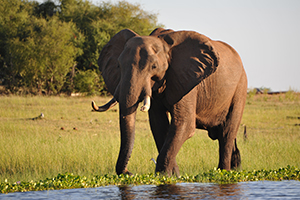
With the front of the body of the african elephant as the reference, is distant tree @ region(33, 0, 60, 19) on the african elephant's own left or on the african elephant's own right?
on the african elephant's own right

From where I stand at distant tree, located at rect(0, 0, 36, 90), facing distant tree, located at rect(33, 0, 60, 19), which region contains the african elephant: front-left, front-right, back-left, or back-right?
back-right

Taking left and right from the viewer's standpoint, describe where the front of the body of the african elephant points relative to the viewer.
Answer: facing the viewer and to the left of the viewer

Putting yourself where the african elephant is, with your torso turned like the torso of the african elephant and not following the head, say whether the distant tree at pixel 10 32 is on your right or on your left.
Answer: on your right

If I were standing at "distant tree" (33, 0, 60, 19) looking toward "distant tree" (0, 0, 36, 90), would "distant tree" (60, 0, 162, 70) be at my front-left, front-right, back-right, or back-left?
front-left

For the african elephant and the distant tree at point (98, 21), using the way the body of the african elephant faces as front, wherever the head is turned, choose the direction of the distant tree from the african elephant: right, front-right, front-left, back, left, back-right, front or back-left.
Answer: back-right
